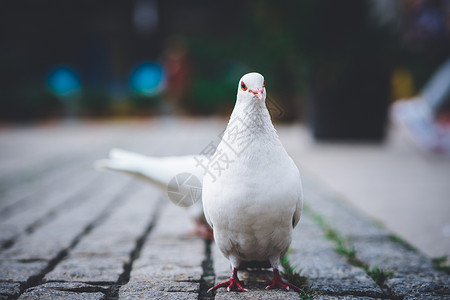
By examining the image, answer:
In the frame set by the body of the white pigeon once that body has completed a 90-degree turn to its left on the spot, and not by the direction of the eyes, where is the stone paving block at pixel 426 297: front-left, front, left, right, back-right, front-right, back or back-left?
front

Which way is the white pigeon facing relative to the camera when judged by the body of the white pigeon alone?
toward the camera
